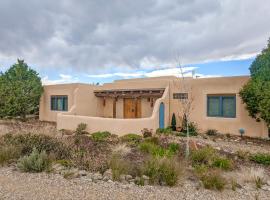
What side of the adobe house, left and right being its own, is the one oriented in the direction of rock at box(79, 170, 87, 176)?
front

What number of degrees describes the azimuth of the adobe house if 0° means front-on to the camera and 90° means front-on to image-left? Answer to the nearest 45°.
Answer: approximately 0°

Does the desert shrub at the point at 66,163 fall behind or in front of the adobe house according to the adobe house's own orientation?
in front

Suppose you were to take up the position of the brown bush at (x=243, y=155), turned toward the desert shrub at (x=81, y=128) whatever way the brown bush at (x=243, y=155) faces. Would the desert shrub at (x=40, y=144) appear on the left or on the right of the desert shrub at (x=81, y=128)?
left

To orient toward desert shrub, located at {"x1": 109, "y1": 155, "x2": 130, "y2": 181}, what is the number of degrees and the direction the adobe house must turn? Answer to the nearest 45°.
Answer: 0° — it already faces it

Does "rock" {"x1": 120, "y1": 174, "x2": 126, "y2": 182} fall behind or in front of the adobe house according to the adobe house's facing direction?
in front

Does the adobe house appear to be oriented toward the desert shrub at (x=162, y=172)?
yes

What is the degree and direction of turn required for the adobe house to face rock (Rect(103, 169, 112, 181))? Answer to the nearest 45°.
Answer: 0° — it already faces it

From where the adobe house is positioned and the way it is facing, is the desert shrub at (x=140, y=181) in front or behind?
in front

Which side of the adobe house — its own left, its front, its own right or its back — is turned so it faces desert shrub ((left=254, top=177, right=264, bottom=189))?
front
